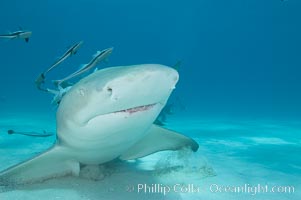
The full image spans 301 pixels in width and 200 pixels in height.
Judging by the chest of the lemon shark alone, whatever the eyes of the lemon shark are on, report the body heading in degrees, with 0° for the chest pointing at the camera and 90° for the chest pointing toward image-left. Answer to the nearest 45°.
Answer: approximately 315°
